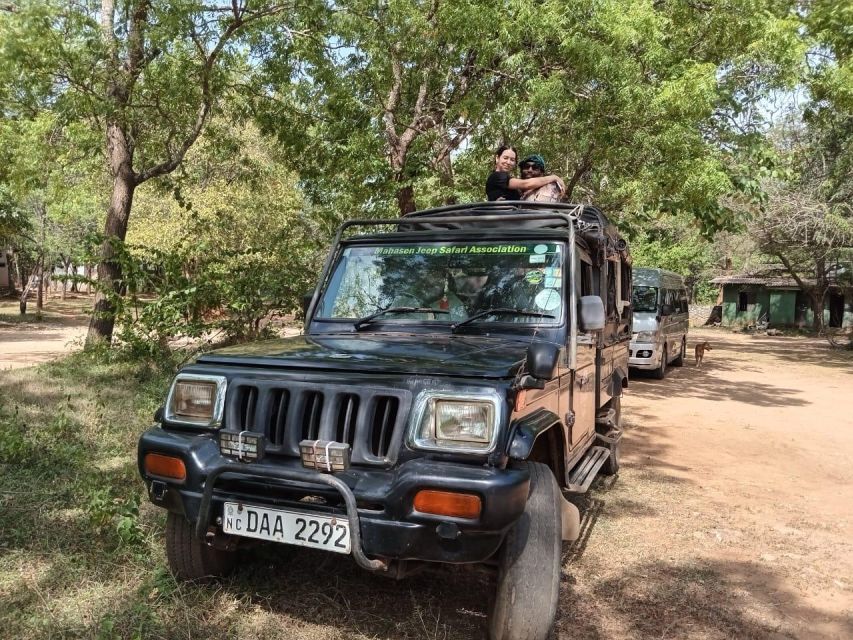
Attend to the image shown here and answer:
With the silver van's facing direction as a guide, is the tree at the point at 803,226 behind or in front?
behind

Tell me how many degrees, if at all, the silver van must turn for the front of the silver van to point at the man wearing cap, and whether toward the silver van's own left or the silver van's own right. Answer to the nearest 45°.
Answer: approximately 45° to the silver van's own left

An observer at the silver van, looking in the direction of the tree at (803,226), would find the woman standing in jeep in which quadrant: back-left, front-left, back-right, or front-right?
back-right

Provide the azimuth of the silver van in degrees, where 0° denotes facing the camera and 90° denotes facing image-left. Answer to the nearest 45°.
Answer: approximately 45°

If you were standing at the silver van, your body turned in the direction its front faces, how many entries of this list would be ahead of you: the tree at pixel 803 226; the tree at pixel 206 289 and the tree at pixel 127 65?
2

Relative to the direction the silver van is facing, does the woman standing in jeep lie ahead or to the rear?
ahead

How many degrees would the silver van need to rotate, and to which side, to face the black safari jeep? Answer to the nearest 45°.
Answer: approximately 45° to its left
